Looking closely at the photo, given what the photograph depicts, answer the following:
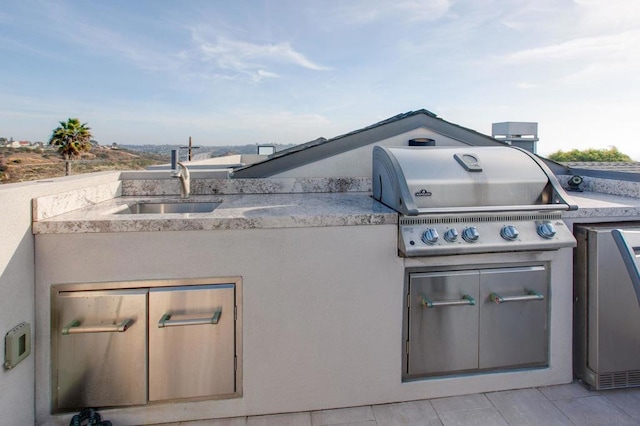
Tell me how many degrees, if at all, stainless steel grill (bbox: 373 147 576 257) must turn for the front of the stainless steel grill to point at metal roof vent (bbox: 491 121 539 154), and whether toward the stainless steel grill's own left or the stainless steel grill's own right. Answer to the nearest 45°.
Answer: approximately 135° to the stainless steel grill's own left

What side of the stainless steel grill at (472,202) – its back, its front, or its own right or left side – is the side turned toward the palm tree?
back

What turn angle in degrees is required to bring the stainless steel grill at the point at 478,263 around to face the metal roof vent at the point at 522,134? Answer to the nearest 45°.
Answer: approximately 135° to its left

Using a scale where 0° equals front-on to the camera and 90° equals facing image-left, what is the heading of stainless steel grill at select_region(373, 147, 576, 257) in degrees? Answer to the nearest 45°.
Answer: approximately 315°

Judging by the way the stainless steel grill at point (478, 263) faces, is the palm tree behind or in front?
behind
